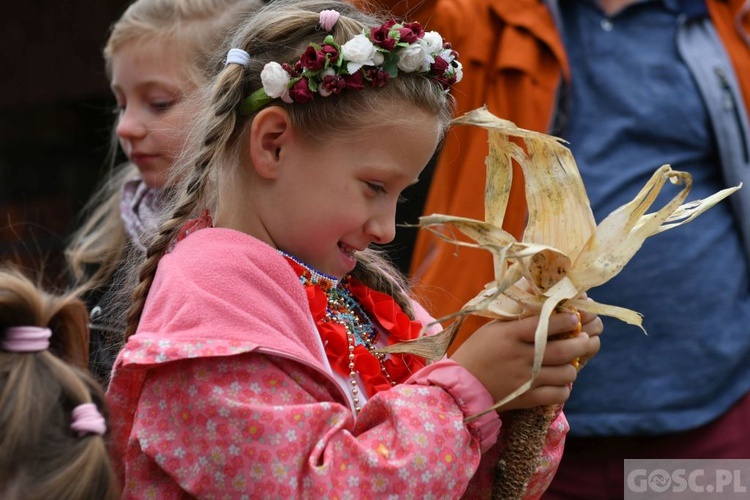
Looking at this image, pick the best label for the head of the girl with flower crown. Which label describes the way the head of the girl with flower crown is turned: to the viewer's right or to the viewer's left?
to the viewer's right

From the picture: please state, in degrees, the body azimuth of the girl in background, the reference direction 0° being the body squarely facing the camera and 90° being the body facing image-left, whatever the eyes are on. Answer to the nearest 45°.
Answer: approximately 45°

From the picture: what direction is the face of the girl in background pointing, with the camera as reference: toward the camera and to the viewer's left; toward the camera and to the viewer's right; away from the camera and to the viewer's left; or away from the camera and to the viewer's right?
toward the camera and to the viewer's left

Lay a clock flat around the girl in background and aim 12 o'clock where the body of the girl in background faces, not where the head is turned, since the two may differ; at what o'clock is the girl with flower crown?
The girl with flower crown is roughly at 10 o'clock from the girl in background.
